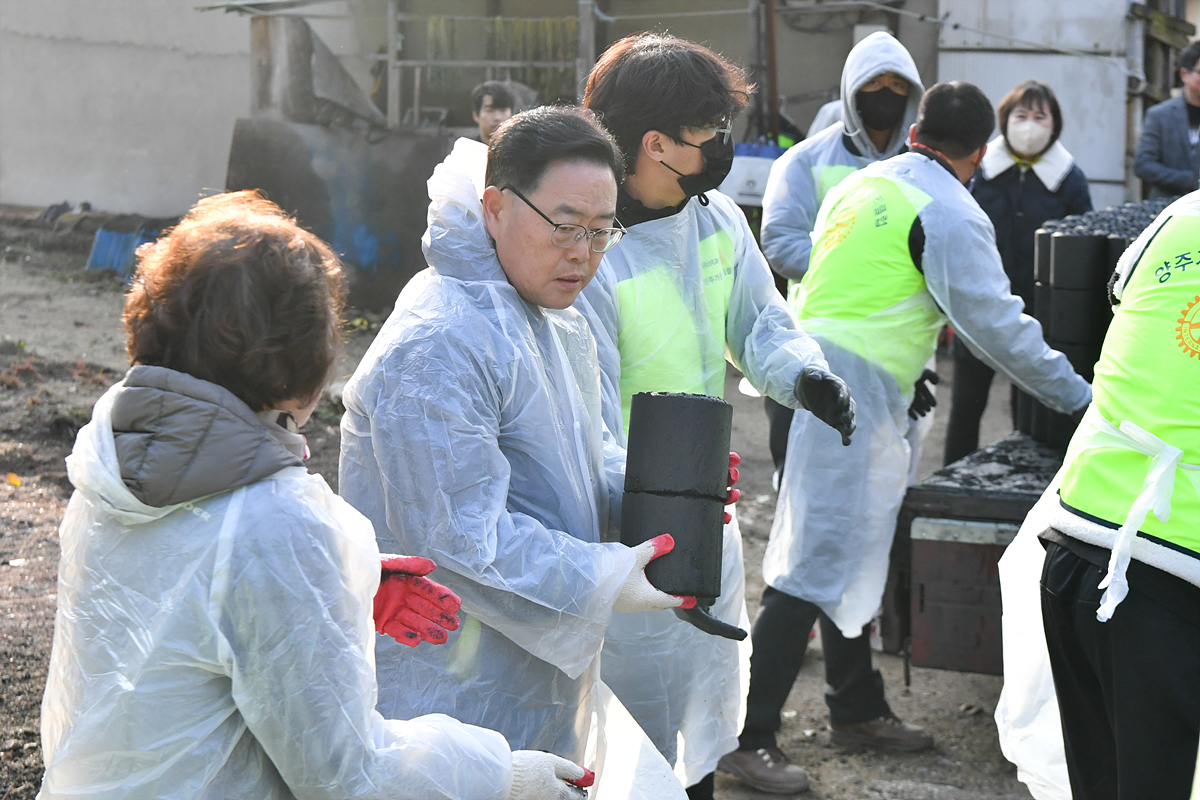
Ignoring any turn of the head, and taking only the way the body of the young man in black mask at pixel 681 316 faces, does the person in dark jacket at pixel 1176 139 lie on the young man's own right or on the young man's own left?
on the young man's own left

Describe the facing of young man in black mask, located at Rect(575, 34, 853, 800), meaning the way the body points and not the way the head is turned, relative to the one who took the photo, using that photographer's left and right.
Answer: facing the viewer and to the right of the viewer

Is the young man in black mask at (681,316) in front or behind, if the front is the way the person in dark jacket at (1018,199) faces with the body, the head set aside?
in front

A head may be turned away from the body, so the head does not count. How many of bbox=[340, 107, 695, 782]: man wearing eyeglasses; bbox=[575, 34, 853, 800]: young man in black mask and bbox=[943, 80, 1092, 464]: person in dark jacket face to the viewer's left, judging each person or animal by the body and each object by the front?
0

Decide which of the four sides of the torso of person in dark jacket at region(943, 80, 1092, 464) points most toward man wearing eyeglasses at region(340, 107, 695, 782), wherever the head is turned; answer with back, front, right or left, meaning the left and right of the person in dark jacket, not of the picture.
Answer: front

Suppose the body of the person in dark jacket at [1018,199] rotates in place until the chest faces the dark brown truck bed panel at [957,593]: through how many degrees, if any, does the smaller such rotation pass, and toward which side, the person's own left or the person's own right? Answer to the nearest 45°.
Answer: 0° — they already face it

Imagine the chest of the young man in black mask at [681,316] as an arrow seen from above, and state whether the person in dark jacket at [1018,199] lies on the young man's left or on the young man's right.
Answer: on the young man's left

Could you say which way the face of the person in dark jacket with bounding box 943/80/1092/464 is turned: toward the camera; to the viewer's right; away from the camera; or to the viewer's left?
toward the camera

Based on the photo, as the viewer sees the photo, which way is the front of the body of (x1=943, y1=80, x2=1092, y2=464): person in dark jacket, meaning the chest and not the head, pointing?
toward the camera

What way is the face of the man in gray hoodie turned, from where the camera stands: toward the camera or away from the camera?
toward the camera
